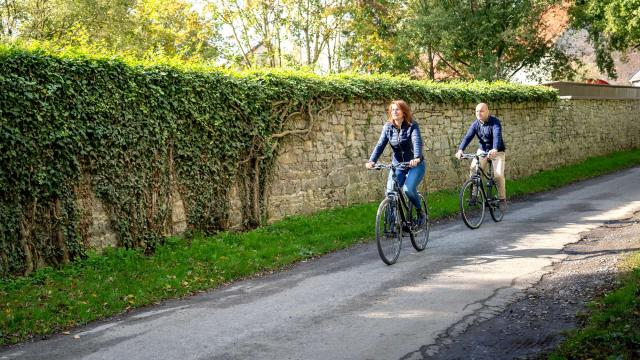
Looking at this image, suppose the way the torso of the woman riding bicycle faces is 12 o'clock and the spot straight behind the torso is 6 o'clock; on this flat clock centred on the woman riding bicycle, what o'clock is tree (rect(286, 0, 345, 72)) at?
The tree is roughly at 4 o'clock from the woman riding bicycle.

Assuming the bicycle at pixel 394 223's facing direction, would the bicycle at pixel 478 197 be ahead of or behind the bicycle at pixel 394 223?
behind

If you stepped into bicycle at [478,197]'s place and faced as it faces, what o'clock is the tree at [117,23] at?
The tree is roughly at 3 o'clock from the bicycle.

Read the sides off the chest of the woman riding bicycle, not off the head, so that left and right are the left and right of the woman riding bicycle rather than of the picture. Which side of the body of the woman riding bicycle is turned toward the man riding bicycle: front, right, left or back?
back

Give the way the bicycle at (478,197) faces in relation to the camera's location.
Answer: facing the viewer and to the left of the viewer

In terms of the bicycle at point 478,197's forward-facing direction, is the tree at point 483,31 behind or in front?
behind

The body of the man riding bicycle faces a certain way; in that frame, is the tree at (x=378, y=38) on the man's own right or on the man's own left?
on the man's own right

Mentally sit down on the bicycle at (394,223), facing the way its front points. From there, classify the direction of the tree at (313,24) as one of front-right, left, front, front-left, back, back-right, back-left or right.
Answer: back-right

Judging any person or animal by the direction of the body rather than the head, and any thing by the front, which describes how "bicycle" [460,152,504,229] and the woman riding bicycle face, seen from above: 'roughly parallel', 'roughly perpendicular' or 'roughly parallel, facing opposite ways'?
roughly parallel

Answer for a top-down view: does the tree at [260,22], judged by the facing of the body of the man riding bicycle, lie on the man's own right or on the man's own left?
on the man's own right

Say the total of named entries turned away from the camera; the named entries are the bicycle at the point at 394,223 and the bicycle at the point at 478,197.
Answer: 0

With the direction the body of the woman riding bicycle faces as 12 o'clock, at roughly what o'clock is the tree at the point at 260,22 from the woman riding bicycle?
The tree is roughly at 4 o'clock from the woman riding bicycle.

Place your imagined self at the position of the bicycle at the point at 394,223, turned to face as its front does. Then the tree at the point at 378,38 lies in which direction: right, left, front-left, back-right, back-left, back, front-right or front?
back-right

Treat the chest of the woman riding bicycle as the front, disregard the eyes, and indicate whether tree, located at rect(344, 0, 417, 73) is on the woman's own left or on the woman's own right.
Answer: on the woman's own right
